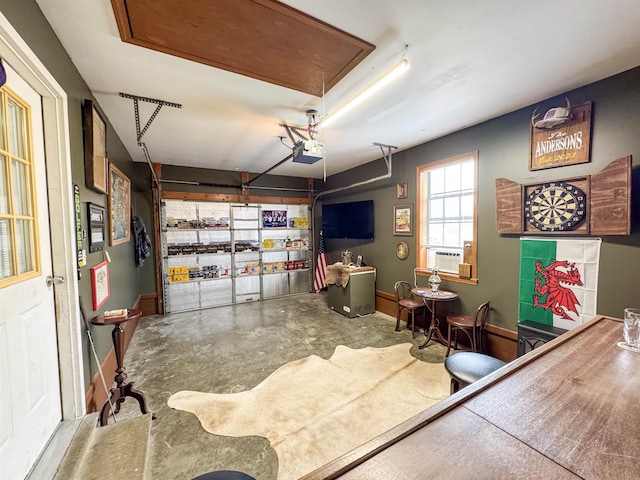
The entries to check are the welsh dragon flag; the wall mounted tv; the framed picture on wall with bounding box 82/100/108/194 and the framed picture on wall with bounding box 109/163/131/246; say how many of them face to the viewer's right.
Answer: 2

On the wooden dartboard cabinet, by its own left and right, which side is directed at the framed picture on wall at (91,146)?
front

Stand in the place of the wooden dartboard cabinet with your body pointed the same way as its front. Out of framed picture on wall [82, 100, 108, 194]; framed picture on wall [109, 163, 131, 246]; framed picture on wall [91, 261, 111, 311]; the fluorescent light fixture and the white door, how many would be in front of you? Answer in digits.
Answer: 5

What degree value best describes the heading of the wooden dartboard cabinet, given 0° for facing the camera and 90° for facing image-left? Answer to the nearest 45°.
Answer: approximately 45°

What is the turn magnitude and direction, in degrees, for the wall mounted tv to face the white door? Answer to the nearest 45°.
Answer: approximately 45° to its left

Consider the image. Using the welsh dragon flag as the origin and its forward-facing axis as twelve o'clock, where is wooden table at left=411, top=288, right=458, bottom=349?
The wooden table is roughly at 3 o'clock from the welsh dragon flag.

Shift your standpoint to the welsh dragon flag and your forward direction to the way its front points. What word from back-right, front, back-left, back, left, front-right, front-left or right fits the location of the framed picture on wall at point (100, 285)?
front-right

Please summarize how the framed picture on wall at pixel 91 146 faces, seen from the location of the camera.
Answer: facing to the right of the viewer

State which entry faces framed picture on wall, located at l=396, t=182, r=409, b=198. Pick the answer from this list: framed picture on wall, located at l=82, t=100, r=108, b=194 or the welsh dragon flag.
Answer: framed picture on wall, located at l=82, t=100, r=108, b=194

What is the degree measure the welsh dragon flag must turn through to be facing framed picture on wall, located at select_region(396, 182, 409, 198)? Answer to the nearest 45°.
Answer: approximately 90° to its right

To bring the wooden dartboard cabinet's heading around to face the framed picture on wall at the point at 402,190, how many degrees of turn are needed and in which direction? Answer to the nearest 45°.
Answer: approximately 45° to its right
